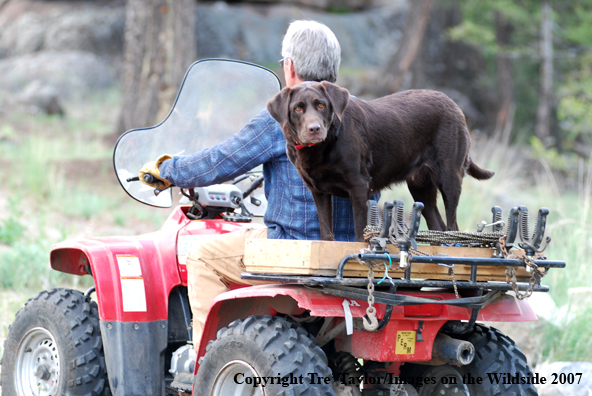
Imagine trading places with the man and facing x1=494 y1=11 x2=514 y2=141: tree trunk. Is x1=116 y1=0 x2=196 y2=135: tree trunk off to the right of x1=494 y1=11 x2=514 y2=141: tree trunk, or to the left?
left

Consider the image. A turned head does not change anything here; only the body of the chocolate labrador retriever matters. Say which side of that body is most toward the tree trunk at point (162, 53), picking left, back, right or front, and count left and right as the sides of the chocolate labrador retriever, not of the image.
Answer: right

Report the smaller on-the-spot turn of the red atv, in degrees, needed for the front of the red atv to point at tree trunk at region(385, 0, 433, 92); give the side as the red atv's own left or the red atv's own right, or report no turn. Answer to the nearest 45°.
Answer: approximately 45° to the red atv's own right

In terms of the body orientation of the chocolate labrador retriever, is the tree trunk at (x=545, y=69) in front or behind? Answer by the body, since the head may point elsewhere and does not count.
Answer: behind

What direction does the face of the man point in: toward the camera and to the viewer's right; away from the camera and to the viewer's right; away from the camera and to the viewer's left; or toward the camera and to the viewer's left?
away from the camera and to the viewer's left

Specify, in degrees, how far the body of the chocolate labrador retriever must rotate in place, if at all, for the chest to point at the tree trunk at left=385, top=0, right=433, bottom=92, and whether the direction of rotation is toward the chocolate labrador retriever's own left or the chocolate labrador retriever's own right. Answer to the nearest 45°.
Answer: approximately 135° to the chocolate labrador retriever's own right

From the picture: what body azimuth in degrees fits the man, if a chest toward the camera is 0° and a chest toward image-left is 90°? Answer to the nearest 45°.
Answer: approximately 135°

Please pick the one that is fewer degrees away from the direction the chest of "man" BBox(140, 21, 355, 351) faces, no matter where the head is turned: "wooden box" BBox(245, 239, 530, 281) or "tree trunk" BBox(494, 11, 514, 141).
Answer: the tree trunk

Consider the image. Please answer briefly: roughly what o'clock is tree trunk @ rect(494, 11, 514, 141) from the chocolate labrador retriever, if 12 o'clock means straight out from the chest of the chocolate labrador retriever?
The tree trunk is roughly at 5 o'clock from the chocolate labrador retriever.

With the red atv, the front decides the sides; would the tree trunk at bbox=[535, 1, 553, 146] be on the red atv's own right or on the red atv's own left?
on the red atv's own right

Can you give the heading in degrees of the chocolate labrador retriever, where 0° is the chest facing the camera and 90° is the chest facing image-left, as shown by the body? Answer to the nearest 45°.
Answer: approximately 45°
